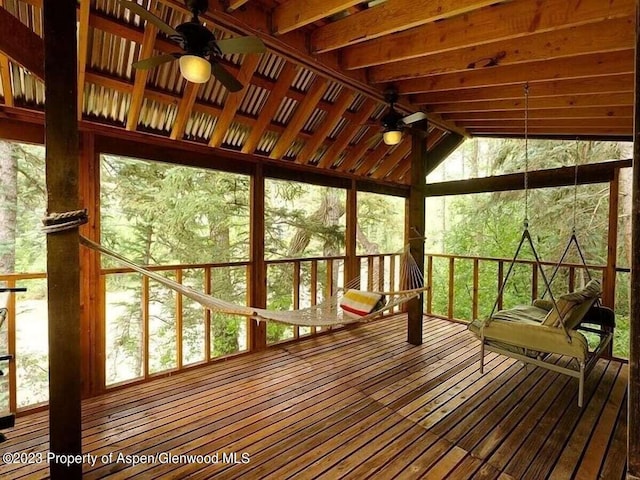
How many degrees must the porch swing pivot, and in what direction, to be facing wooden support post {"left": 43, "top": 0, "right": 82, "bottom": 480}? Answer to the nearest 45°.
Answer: approximately 90° to its left

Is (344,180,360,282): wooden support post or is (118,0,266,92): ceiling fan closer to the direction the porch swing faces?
the wooden support post

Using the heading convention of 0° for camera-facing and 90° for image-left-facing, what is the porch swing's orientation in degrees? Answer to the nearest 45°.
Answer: approximately 135°
